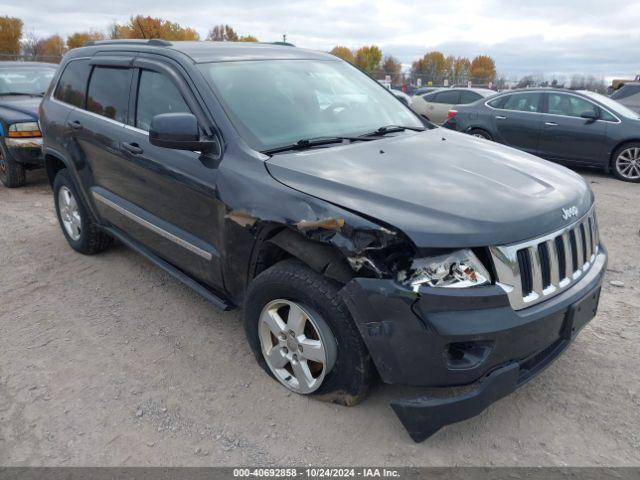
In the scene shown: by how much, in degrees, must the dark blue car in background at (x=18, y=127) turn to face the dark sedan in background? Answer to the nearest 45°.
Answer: approximately 45° to its left

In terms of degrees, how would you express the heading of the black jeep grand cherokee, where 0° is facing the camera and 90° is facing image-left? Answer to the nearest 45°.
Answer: approximately 315°

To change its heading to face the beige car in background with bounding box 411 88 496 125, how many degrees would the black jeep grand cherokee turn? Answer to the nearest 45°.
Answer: approximately 135° to its left

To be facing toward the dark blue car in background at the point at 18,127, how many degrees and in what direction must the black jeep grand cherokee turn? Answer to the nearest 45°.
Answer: approximately 180°

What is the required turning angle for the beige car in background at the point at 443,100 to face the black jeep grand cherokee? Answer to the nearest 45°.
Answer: approximately 90° to its right

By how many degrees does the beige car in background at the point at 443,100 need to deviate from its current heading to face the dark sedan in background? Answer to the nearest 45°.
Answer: approximately 90° to its right

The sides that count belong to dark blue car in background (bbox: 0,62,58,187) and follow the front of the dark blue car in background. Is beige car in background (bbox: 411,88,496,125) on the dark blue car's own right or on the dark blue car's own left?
on the dark blue car's own left

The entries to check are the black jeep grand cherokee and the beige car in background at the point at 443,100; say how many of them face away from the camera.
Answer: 0

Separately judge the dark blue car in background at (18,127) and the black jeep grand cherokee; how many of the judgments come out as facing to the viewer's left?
0

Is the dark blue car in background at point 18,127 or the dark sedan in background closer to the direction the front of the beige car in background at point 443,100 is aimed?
the dark sedan in background

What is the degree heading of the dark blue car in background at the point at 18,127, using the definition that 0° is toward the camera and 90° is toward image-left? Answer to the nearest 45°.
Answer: approximately 315°
